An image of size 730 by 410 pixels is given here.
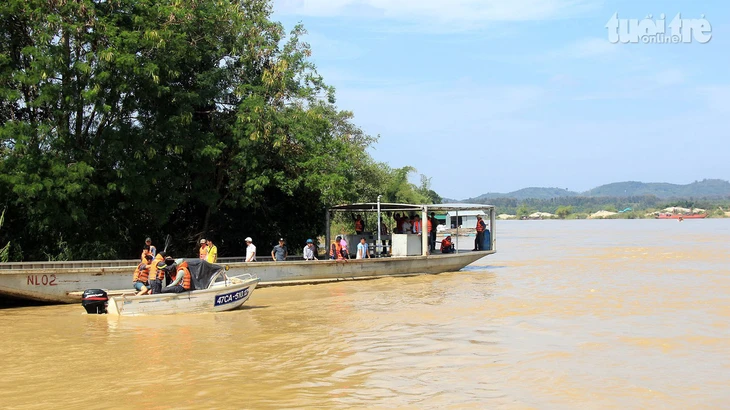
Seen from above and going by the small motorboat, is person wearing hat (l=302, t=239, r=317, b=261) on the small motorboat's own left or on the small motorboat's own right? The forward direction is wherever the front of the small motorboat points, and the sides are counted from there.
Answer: on the small motorboat's own left

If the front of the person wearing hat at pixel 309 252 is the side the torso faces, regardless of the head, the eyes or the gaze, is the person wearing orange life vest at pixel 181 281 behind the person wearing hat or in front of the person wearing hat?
in front

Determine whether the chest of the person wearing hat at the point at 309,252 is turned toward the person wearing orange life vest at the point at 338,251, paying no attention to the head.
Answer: no

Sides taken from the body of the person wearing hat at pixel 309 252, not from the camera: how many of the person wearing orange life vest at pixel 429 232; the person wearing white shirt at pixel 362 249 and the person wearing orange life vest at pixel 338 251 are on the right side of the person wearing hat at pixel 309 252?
0

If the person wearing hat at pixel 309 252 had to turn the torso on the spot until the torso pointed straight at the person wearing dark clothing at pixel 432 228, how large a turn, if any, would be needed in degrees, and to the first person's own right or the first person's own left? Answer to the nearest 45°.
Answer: approximately 135° to the first person's own left

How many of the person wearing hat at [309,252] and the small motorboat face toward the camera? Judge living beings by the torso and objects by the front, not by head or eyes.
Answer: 1

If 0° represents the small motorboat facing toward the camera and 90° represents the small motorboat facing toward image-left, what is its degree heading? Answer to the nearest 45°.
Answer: approximately 270°

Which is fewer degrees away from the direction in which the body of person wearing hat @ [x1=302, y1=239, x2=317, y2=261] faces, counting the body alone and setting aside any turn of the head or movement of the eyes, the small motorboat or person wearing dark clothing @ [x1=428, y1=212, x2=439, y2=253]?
the small motorboat

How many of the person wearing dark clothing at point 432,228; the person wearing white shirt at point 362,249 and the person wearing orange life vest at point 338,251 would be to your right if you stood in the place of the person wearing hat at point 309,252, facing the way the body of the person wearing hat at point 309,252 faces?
0

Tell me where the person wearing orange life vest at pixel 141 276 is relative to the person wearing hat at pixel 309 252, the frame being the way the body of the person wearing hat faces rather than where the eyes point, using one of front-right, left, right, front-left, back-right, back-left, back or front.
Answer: front-right

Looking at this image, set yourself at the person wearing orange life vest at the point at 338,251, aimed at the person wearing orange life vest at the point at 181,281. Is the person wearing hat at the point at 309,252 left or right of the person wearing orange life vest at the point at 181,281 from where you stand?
right

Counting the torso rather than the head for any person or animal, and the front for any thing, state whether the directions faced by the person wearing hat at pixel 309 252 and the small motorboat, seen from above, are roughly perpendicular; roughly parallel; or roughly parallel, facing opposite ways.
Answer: roughly perpendicular

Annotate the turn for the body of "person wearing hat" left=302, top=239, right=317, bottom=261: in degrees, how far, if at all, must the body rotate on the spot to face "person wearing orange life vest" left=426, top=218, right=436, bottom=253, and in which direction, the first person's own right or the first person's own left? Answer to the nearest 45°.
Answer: approximately 135° to the first person's own left

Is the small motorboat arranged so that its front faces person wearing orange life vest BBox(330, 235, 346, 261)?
no

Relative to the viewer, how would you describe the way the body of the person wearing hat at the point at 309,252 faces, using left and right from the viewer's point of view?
facing the viewer

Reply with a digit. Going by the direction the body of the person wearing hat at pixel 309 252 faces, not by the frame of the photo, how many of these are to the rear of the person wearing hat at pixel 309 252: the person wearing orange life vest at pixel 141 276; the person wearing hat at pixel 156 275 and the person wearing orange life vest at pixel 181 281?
0

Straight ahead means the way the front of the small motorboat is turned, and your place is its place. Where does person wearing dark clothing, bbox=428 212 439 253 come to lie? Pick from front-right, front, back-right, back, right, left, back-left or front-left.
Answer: front-left
